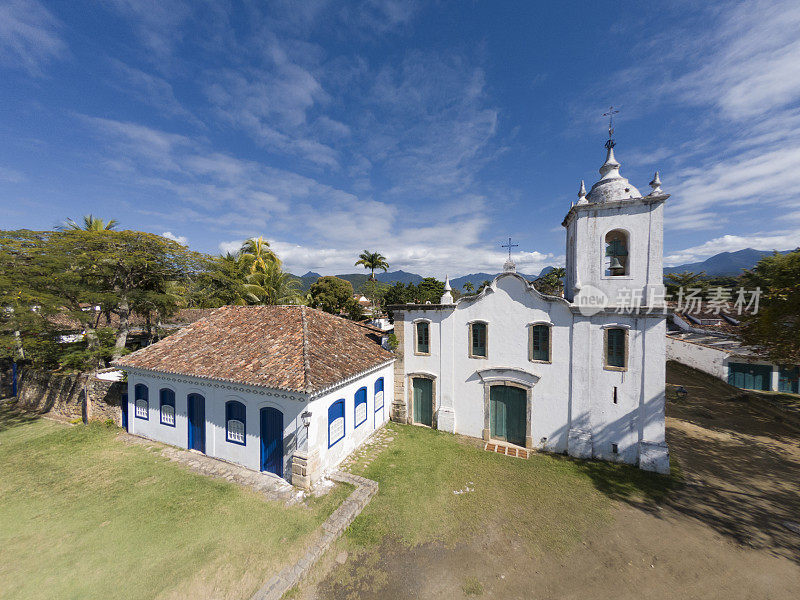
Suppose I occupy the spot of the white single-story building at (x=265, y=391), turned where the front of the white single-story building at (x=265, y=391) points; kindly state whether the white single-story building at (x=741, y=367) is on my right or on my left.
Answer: on my left

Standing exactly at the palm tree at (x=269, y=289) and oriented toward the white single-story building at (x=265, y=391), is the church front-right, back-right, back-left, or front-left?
front-left

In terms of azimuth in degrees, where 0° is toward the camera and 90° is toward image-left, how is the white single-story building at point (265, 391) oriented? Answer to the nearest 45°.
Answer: approximately 45°

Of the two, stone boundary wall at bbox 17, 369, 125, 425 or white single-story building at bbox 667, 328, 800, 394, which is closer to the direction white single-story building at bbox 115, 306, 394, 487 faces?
the stone boundary wall

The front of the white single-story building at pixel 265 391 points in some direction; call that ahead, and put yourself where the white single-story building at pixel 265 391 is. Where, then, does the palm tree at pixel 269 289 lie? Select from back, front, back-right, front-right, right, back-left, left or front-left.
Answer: back-right

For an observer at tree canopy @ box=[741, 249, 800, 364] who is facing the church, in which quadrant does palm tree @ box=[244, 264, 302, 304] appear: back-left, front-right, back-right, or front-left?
front-right

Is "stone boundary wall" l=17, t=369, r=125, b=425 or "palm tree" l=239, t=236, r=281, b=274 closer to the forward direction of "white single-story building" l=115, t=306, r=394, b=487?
the stone boundary wall

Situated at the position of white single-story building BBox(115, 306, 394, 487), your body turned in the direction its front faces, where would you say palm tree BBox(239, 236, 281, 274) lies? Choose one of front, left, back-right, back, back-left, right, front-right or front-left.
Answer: back-right

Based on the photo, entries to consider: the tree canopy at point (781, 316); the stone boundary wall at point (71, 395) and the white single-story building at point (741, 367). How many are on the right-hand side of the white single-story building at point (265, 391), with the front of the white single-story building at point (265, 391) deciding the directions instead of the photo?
1

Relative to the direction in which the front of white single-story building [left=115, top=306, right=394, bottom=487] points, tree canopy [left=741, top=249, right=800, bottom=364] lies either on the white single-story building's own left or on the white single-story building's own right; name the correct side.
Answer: on the white single-story building's own left

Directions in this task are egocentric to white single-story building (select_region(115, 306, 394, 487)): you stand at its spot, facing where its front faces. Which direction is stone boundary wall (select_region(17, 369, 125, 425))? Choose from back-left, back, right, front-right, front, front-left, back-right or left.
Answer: right
